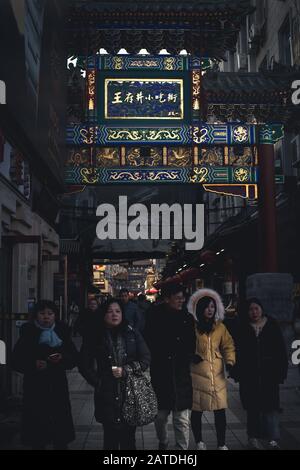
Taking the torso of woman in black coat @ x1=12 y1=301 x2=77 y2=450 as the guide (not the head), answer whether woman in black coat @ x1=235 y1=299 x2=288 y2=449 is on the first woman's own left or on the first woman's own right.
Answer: on the first woman's own left

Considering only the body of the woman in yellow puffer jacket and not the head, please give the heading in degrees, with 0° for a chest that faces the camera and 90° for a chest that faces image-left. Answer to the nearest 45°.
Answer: approximately 0°

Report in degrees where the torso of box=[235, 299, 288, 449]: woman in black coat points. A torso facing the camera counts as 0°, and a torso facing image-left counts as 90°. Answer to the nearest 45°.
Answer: approximately 0°

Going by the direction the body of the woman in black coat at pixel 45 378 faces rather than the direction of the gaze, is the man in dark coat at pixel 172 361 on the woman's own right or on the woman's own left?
on the woman's own left

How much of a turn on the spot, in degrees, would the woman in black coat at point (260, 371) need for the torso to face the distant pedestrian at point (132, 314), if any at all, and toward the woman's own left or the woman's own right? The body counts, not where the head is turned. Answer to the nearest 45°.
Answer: approximately 135° to the woman's own right

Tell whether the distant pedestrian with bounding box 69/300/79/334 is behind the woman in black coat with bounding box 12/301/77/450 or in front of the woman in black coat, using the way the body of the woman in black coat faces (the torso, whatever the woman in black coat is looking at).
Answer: behind

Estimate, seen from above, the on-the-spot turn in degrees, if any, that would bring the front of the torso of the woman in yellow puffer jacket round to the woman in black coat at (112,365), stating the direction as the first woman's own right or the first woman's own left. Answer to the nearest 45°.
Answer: approximately 45° to the first woman's own right

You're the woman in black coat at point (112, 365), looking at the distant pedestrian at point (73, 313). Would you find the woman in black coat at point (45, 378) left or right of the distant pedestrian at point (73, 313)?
left
